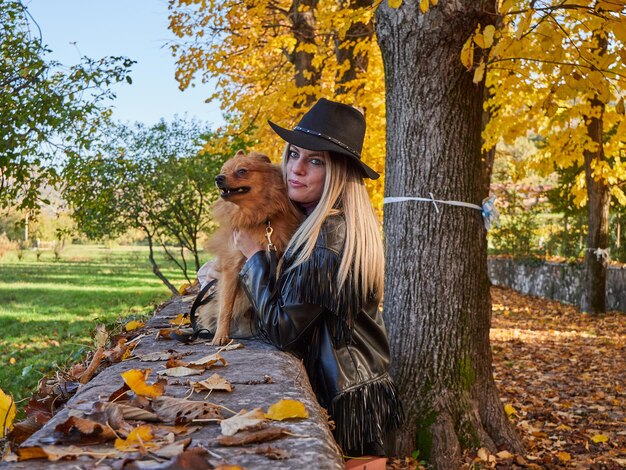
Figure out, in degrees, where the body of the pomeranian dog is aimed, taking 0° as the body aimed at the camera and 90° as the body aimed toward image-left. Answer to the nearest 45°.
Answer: approximately 45°

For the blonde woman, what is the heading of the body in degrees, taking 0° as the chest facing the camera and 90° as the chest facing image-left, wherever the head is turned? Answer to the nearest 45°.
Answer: approximately 90°

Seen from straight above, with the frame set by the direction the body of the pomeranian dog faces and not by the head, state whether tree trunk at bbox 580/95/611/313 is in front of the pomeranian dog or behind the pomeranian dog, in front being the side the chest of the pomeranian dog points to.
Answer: behind

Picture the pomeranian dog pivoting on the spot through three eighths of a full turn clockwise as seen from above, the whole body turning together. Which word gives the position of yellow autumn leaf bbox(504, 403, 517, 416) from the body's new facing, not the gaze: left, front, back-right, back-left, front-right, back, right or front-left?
front-right

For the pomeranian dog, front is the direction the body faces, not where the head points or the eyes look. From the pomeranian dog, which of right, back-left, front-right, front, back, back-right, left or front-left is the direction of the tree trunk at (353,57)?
back-right
